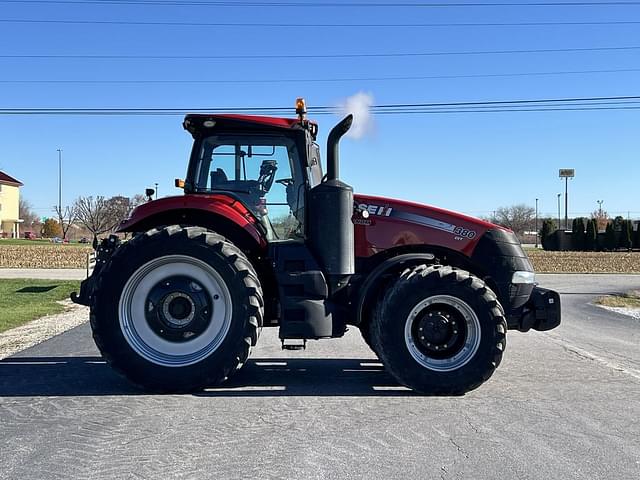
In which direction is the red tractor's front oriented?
to the viewer's right

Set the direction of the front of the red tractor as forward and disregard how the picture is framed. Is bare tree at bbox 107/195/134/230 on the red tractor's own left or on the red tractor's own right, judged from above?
on the red tractor's own left
